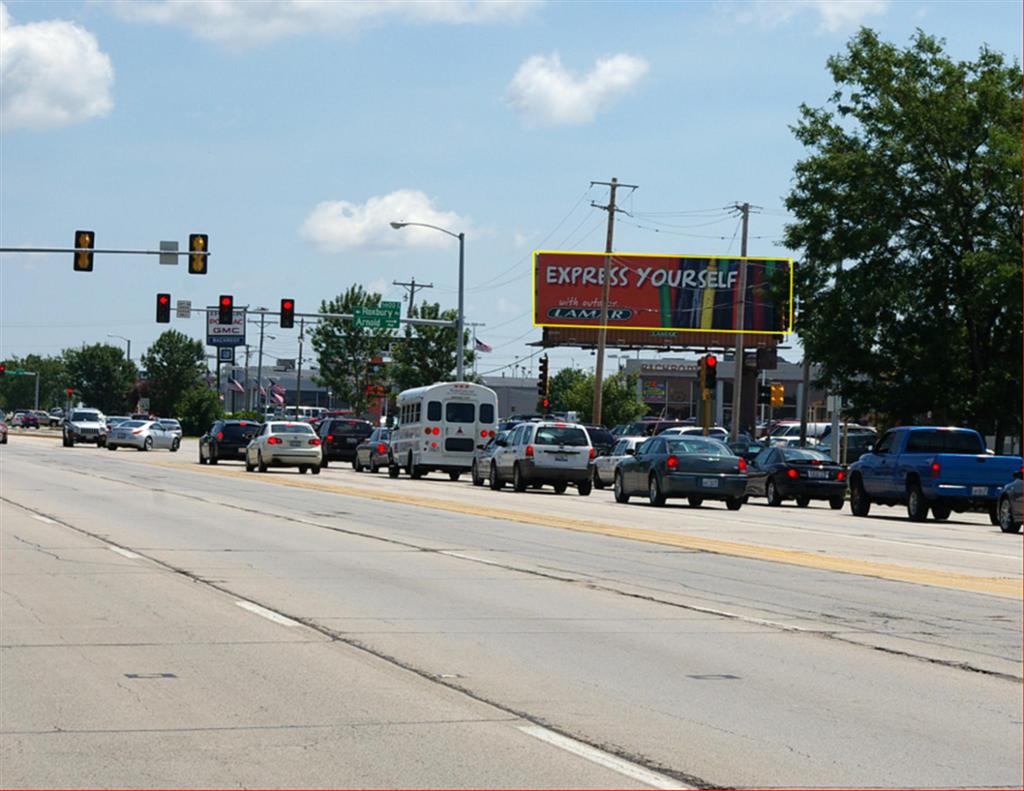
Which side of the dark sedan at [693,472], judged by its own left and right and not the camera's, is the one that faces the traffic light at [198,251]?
front

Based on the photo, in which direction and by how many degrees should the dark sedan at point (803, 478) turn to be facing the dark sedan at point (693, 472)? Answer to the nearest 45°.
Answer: approximately 90° to its left

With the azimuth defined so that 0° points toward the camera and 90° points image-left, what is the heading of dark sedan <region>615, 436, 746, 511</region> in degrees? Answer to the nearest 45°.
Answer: approximately 135°

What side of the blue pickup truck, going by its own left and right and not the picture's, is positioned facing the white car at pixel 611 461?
front

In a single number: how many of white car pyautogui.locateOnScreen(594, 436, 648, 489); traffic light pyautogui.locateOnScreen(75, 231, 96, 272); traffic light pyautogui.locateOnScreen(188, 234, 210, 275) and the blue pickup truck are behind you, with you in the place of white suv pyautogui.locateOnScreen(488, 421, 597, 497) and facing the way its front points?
1

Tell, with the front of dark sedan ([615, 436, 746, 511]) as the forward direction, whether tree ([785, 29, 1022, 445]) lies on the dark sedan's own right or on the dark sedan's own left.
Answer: on the dark sedan's own right

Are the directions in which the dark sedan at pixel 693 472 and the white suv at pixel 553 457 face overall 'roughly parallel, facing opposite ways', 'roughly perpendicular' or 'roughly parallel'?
roughly parallel

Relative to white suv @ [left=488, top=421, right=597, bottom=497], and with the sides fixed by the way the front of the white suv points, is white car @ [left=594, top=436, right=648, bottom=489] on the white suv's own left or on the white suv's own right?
on the white suv's own right

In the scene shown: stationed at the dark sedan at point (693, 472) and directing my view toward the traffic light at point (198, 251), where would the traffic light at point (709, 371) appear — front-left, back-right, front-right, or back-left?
front-right

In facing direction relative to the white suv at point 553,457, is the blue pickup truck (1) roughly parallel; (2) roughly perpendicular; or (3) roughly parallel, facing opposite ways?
roughly parallel

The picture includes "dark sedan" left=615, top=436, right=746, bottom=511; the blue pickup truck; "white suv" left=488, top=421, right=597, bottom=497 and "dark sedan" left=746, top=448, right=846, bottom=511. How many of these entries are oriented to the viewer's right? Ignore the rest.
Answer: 0

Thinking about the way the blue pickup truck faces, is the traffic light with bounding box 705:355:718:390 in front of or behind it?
in front

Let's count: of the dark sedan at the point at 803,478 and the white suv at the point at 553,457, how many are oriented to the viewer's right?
0

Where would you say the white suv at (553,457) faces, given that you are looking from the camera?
facing away from the viewer and to the left of the viewer
